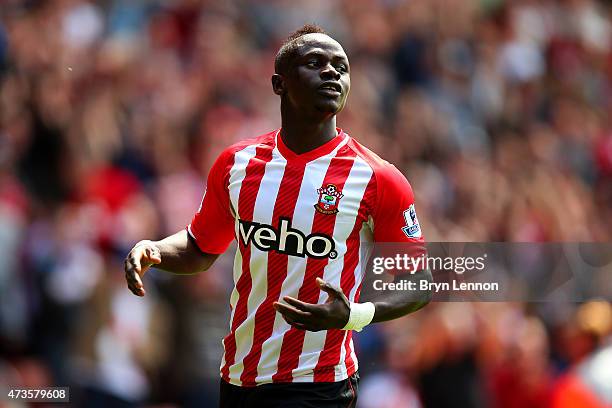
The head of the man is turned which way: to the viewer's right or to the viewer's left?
to the viewer's right

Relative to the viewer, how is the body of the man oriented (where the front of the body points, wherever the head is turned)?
toward the camera
